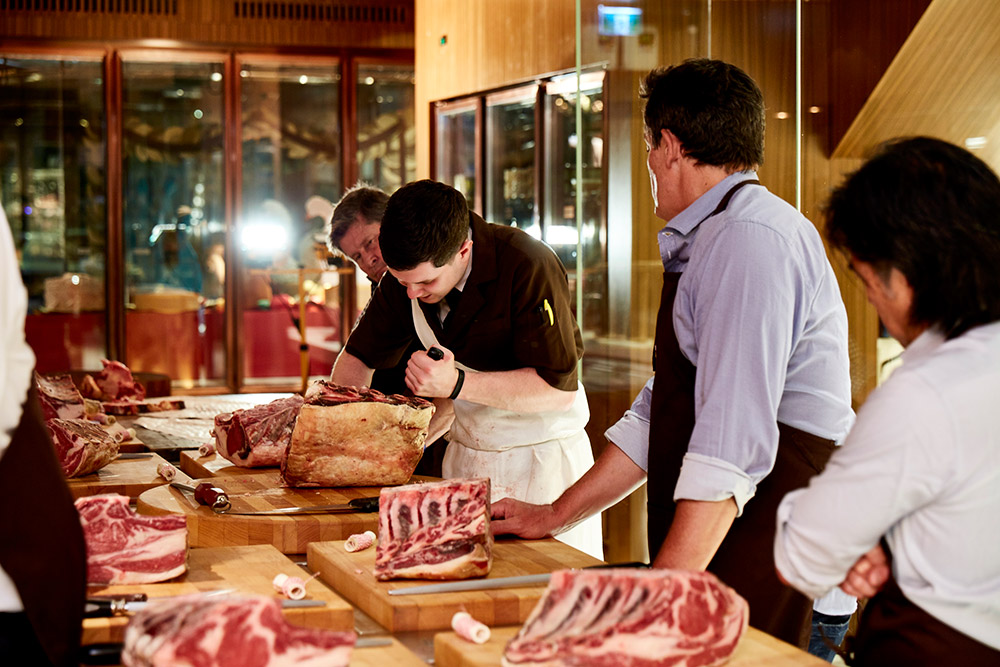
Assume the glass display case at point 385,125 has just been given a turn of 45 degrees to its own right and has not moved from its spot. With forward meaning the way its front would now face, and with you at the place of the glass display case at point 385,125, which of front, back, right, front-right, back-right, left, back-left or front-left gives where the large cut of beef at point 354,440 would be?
front-left

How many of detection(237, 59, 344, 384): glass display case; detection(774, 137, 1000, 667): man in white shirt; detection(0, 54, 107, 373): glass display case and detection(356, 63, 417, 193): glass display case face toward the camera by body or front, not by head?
3

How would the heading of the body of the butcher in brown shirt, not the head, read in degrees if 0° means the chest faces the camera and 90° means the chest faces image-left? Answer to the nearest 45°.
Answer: approximately 45°

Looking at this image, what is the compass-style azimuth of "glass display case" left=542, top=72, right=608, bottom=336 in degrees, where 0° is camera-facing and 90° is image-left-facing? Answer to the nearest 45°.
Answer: approximately 45°

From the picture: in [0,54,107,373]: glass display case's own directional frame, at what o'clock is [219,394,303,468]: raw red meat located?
The raw red meat is roughly at 12 o'clock from the glass display case.

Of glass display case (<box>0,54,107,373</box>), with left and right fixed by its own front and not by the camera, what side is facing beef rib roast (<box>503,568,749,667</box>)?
front

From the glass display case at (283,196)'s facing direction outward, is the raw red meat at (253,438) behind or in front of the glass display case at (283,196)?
in front

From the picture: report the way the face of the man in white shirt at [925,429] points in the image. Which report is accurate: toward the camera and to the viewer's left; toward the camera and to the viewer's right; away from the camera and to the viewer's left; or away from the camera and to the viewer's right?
away from the camera and to the viewer's left

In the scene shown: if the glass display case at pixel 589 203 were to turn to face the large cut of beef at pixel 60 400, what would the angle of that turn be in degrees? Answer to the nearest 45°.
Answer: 0° — it already faces it

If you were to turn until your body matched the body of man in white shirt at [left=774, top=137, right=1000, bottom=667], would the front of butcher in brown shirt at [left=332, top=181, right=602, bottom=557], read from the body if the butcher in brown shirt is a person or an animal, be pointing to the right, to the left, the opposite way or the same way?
to the left

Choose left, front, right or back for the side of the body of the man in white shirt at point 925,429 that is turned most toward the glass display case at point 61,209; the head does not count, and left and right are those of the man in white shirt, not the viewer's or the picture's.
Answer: front

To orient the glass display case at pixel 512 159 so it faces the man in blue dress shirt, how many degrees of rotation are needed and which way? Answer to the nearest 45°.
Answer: approximately 45° to its left

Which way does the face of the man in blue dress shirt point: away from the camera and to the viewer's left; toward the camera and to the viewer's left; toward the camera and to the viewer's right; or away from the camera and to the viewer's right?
away from the camera and to the viewer's left

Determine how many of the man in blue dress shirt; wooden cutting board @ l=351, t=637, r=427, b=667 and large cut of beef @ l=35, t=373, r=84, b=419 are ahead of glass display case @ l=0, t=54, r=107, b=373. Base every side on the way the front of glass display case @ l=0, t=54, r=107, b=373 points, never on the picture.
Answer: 3
